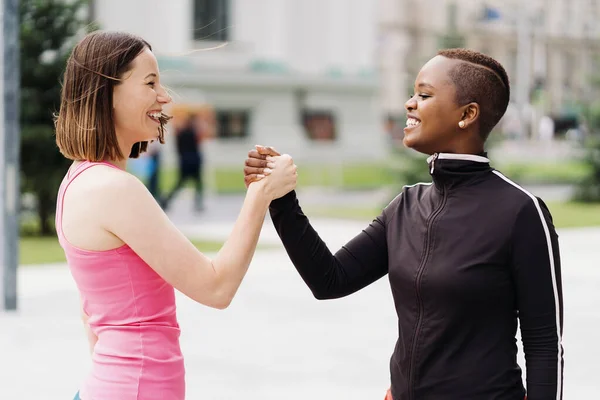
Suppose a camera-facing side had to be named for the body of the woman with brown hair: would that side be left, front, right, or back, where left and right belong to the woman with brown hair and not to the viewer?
right

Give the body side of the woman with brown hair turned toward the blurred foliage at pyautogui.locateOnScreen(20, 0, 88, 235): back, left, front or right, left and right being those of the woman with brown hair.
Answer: left

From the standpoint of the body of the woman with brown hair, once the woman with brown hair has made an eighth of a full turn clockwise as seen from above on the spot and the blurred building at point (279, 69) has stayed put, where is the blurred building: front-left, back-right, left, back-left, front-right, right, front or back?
back-left

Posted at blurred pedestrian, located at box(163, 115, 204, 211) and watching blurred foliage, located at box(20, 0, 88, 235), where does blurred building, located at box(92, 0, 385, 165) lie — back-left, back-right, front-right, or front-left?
back-right

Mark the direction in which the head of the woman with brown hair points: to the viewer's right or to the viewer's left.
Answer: to the viewer's right

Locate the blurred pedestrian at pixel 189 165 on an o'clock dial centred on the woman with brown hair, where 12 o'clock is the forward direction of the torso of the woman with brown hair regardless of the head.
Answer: The blurred pedestrian is roughly at 9 o'clock from the woman with brown hair.
